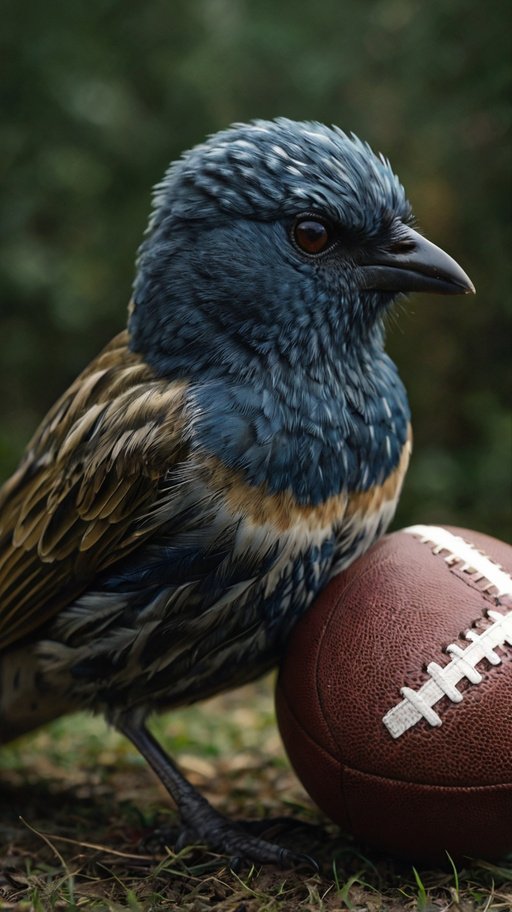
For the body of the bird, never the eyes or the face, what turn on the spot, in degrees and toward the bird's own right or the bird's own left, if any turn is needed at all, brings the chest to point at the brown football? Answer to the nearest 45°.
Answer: approximately 45° to the bird's own right

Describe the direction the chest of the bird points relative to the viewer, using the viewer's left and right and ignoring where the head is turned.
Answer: facing to the right of the viewer
